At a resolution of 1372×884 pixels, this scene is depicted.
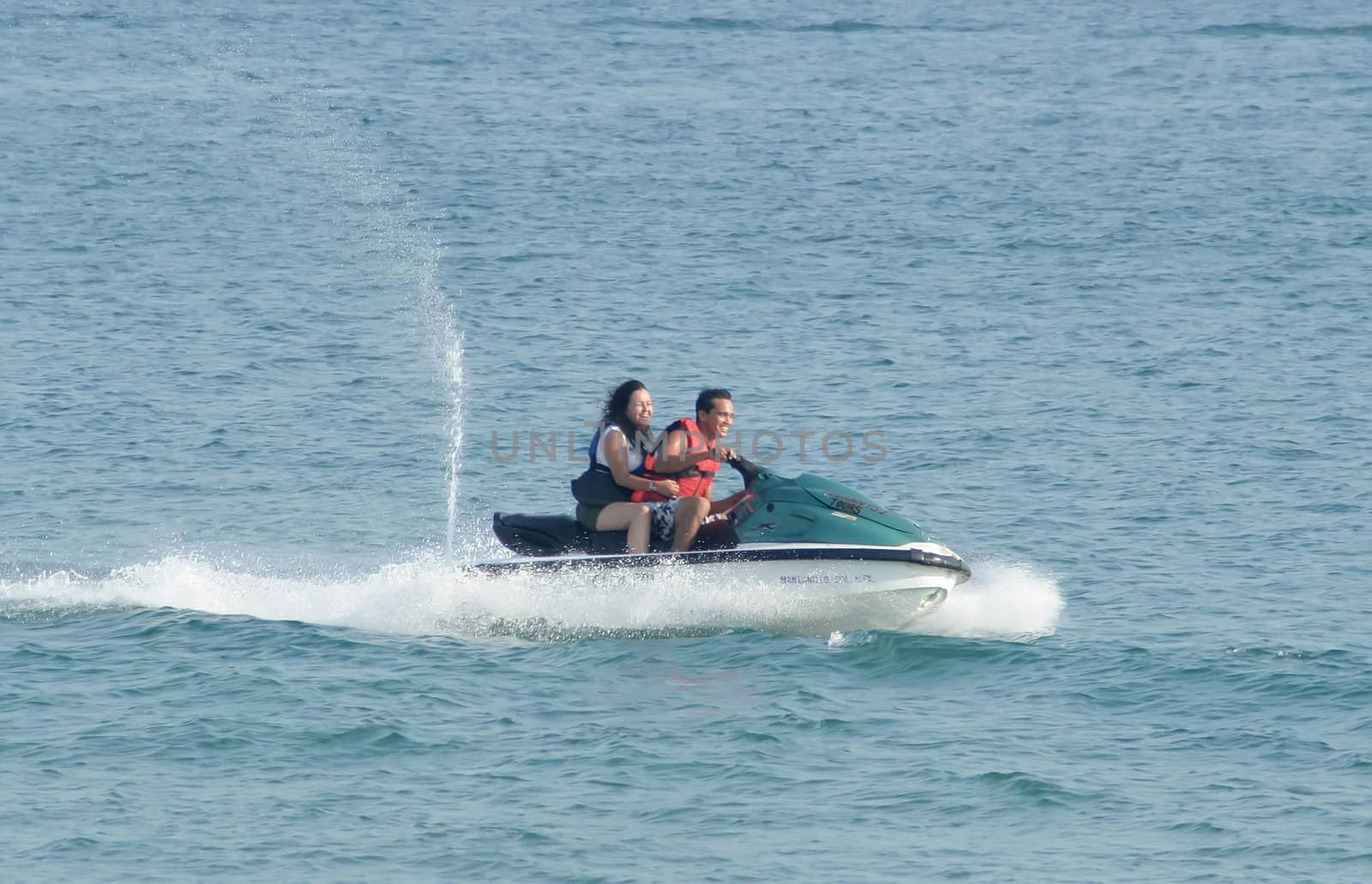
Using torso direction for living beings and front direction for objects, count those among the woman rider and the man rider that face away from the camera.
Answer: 0

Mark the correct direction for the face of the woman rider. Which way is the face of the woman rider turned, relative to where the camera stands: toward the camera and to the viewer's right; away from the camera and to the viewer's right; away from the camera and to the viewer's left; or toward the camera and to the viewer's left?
toward the camera and to the viewer's right

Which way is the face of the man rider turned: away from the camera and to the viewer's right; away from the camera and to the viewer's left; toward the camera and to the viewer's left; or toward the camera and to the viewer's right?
toward the camera and to the viewer's right

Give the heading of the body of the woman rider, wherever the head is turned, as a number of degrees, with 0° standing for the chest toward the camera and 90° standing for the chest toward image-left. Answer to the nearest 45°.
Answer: approximately 270°

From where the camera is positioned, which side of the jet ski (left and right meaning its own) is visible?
right
